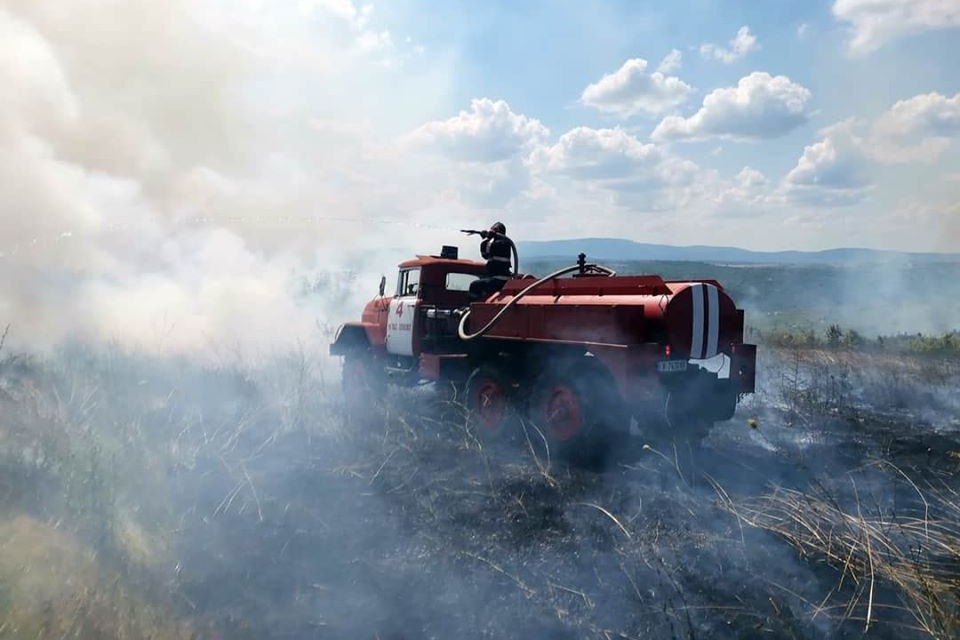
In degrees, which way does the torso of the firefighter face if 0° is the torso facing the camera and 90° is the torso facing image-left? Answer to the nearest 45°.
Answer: approximately 90°
